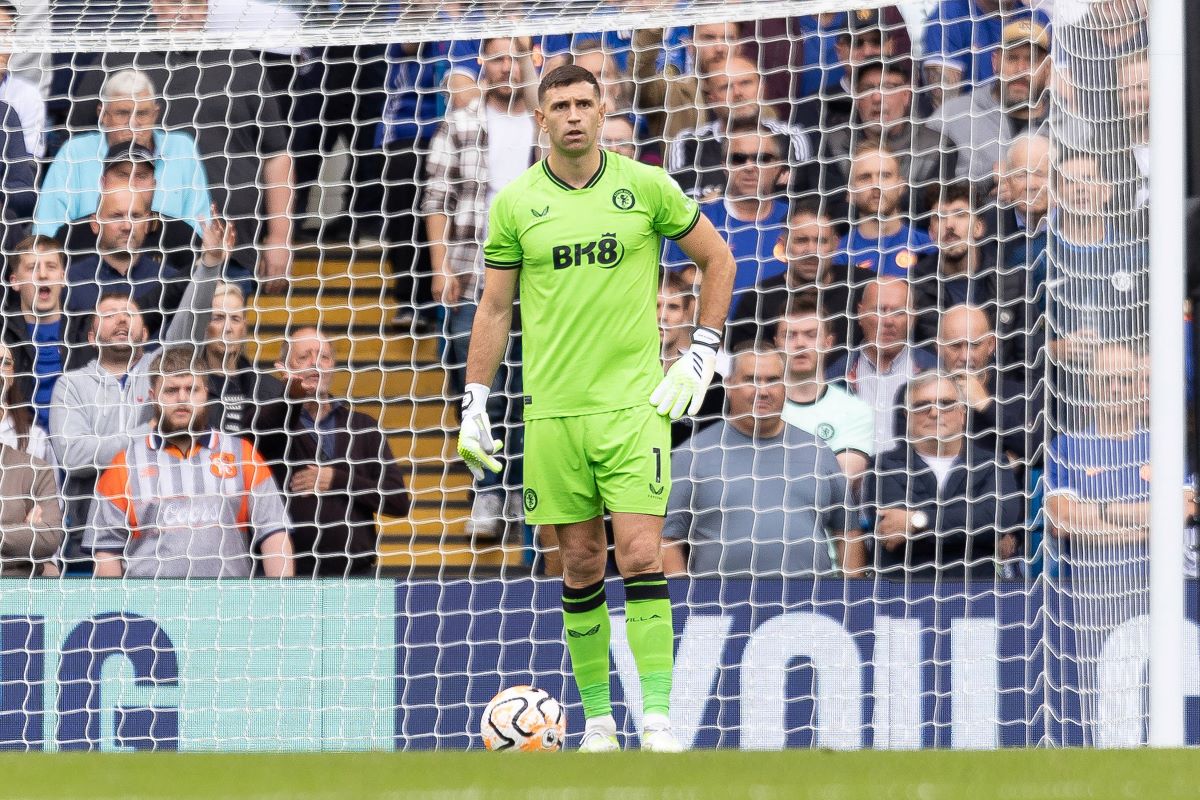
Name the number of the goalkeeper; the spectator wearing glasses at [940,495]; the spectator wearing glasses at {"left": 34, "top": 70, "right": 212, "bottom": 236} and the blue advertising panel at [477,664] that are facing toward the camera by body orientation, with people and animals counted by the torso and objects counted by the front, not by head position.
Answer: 4

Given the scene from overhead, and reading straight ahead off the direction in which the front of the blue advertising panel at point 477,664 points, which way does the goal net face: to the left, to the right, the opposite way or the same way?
the same way

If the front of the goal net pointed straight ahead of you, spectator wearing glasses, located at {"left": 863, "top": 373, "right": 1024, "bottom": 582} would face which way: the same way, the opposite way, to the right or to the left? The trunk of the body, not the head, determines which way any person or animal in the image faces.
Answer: the same way

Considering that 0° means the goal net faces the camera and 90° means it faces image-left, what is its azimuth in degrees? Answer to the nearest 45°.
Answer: approximately 0°

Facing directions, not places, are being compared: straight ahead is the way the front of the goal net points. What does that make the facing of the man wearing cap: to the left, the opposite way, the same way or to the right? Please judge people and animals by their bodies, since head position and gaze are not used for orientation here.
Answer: the same way

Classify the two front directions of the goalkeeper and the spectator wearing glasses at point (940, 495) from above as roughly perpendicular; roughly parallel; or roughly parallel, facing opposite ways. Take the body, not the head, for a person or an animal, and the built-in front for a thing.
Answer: roughly parallel

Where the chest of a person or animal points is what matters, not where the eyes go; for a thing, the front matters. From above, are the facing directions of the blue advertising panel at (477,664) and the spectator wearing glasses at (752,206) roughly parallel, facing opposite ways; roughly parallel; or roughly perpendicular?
roughly parallel

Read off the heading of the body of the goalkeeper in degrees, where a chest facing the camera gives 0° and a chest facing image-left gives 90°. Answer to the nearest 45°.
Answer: approximately 0°

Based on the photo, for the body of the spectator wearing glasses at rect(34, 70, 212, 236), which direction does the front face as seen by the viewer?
toward the camera

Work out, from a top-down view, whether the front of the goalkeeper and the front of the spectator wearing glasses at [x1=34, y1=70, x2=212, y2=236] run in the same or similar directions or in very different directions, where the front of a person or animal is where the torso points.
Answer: same or similar directions

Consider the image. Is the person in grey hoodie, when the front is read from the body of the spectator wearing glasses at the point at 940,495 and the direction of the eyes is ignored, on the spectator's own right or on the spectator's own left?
on the spectator's own right

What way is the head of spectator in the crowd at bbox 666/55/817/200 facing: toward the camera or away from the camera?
toward the camera

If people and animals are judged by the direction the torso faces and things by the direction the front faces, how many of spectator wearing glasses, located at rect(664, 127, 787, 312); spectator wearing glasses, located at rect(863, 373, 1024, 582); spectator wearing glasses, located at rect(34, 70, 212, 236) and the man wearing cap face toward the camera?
4

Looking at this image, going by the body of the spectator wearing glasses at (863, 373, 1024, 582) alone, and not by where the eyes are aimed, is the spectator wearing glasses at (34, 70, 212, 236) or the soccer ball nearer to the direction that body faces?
the soccer ball

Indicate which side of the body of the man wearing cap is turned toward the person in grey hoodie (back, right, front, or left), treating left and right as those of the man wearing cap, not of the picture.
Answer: right
